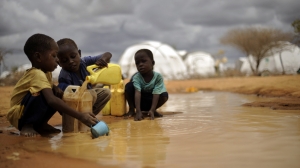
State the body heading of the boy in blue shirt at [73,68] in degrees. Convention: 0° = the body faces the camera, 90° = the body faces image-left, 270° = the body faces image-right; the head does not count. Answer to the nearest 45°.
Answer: approximately 0°

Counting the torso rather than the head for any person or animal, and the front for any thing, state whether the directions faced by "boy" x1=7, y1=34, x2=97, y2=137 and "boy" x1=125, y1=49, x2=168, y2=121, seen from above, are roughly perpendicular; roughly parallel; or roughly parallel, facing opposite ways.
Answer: roughly perpendicular

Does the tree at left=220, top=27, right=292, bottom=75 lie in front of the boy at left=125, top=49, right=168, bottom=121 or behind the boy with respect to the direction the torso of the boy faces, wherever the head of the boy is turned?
behind

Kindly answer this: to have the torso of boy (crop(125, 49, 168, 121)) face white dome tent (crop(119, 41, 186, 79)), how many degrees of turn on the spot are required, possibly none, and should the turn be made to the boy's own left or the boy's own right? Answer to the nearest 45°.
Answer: approximately 180°

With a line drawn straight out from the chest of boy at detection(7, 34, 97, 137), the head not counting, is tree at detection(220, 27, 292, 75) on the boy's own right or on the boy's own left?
on the boy's own left

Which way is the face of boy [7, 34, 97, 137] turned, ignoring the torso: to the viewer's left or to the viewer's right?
to the viewer's right

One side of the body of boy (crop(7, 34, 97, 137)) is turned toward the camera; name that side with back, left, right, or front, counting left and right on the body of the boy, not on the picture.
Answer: right
